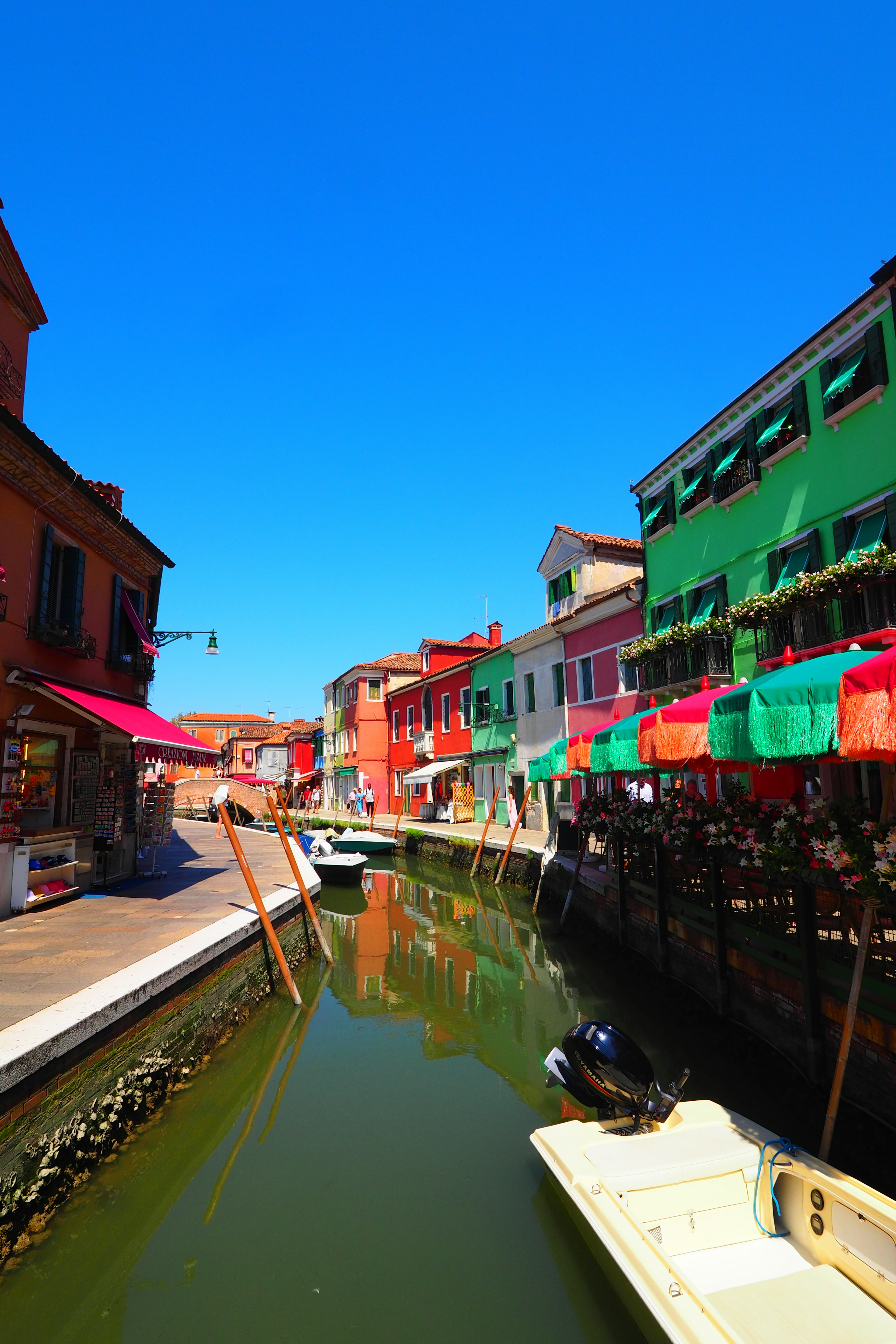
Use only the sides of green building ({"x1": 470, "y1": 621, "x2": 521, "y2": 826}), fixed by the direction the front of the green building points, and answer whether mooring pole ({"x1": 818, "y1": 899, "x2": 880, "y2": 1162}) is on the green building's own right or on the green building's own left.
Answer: on the green building's own left

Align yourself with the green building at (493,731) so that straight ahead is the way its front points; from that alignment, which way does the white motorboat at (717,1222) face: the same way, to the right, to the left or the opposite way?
to the left

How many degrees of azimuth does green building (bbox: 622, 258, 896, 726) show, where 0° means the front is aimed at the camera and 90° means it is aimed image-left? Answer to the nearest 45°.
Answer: approximately 45°

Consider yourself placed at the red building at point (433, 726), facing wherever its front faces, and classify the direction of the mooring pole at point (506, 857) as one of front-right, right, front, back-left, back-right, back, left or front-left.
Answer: front-left

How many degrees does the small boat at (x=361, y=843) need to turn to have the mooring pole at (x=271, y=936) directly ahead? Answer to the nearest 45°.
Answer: approximately 90° to its right

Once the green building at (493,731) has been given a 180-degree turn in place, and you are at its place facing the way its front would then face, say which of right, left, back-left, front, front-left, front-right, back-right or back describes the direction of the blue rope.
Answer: back-right

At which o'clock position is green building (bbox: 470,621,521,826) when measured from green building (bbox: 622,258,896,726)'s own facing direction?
green building (bbox: 470,621,521,826) is roughly at 3 o'clock from green building (bbox: 622,258,896,726).

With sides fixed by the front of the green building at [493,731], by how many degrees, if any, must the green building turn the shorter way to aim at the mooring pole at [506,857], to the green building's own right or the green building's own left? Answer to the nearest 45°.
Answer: approximately 45° to the green building's own left

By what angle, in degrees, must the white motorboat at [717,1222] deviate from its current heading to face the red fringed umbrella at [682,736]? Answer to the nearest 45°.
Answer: approximately 135° to its left

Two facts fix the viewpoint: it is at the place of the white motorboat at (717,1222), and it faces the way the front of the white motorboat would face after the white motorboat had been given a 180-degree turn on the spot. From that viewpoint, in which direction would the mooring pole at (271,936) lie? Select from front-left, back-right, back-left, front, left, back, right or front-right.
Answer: front

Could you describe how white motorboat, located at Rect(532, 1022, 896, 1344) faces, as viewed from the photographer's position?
facing the viewer and to the right of the viewer

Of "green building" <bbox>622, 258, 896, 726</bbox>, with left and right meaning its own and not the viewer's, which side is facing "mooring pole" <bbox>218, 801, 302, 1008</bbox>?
front

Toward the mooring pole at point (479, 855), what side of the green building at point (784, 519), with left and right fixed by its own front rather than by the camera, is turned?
right
